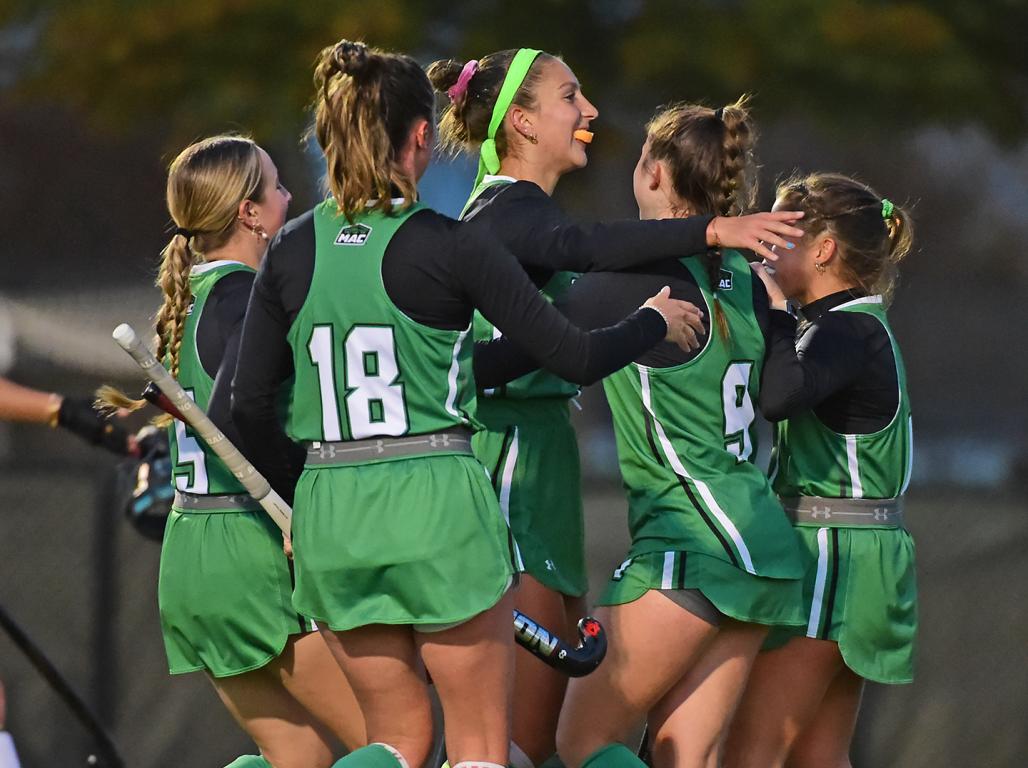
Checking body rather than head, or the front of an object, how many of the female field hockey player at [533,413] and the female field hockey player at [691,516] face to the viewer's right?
1

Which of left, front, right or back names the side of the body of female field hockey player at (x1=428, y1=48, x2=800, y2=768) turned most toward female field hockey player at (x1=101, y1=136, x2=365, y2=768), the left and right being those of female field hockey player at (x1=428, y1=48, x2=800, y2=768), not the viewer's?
back

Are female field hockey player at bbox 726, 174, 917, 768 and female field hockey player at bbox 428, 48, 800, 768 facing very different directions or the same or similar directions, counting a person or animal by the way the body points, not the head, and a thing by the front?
very different directions

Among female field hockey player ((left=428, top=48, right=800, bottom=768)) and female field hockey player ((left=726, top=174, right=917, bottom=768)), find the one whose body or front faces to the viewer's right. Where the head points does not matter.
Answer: female field hockey player ((left=428, top=48, right=800, bottom=768))

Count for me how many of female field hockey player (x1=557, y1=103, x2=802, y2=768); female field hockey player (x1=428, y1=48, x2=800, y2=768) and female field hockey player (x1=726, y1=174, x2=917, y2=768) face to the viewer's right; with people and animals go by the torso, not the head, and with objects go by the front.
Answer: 1

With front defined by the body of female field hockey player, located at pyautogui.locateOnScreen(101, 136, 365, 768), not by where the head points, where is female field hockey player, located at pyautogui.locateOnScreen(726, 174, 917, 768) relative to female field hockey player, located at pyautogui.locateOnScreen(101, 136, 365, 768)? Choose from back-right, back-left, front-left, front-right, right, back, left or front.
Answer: front-right

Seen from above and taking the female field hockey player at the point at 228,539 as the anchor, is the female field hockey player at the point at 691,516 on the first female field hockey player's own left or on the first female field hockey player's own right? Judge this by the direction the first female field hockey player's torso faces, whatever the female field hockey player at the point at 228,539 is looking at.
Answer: on the first female field hockey player's own right

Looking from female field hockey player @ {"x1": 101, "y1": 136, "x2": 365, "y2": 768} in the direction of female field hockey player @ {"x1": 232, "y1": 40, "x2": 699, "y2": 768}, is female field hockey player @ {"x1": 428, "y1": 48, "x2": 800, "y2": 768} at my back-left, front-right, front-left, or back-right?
front-left

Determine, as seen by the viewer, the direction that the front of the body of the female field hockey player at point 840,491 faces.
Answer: to the viewer's left

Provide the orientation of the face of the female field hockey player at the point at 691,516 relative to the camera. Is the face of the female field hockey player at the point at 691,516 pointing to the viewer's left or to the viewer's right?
to the viewer's left

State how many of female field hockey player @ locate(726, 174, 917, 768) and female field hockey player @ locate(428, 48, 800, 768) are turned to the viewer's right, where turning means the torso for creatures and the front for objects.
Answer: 1

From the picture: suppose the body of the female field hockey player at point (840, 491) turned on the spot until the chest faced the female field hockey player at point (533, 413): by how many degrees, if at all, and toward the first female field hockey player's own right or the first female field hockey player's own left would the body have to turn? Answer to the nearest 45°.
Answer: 0° — they already face them

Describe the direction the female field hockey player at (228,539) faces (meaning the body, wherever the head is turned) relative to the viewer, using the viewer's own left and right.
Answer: facing away from the viewer and to the right of the viewer

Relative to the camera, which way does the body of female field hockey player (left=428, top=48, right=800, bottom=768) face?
to the viewer's right

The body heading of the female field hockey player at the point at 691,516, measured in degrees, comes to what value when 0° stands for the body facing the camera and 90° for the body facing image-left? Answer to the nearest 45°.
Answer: approximately 135°
